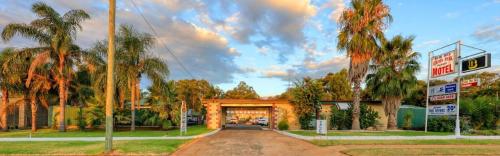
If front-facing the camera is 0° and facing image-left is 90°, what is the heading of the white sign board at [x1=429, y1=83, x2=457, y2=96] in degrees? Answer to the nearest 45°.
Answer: approximately 45°

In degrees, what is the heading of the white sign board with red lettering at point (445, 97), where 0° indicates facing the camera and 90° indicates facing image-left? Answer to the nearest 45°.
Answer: approximately 45°

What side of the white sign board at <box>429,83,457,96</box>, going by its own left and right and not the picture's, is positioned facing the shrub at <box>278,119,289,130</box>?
right

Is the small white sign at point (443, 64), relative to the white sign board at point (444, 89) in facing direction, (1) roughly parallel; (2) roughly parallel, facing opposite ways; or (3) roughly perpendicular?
roughly parallel

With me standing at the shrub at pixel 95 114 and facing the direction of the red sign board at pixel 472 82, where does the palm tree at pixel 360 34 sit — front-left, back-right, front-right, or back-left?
front-left

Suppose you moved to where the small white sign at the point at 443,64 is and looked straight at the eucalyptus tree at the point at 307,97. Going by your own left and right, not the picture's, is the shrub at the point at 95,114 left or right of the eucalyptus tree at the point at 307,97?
left

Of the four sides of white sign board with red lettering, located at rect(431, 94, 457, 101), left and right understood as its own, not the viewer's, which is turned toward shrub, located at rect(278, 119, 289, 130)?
right
